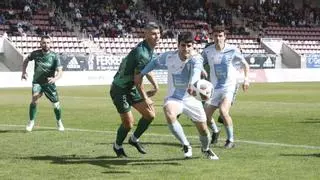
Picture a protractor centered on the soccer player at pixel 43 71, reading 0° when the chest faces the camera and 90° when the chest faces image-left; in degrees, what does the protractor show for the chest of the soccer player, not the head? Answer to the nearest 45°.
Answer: approximately 0°

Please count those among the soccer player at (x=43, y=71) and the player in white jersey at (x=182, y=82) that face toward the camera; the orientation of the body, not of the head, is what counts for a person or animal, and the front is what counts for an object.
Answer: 2

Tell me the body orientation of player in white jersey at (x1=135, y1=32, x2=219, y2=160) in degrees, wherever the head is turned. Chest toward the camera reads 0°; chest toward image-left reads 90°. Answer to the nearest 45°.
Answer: approximately 0°

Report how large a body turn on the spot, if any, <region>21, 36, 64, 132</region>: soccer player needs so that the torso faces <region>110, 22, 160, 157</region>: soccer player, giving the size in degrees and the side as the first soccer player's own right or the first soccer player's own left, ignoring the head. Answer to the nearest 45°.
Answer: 0° — they already face them

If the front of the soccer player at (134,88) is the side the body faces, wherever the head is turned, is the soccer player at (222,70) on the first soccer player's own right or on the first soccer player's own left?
on the first soccer player's own left

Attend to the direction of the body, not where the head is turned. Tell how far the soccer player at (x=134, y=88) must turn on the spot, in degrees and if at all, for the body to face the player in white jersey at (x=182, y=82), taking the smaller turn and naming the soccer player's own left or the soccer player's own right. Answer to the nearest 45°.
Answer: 0° — they already face them

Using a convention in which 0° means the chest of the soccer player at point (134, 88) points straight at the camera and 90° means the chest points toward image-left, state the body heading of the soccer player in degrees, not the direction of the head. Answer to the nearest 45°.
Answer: approximately 315°
